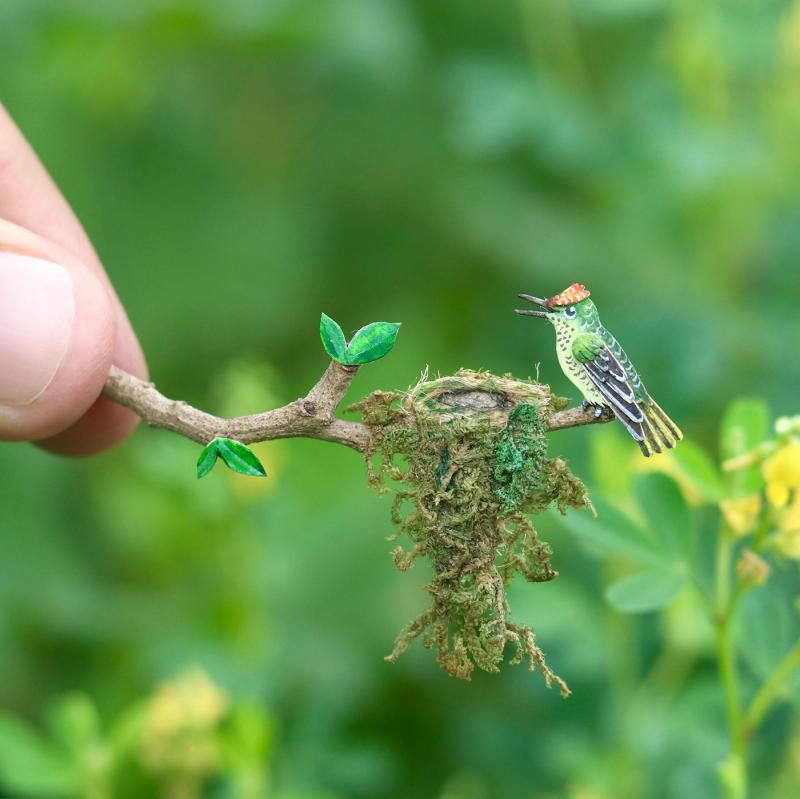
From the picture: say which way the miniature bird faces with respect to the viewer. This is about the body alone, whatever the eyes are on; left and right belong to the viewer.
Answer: facing to the left of the viewer
